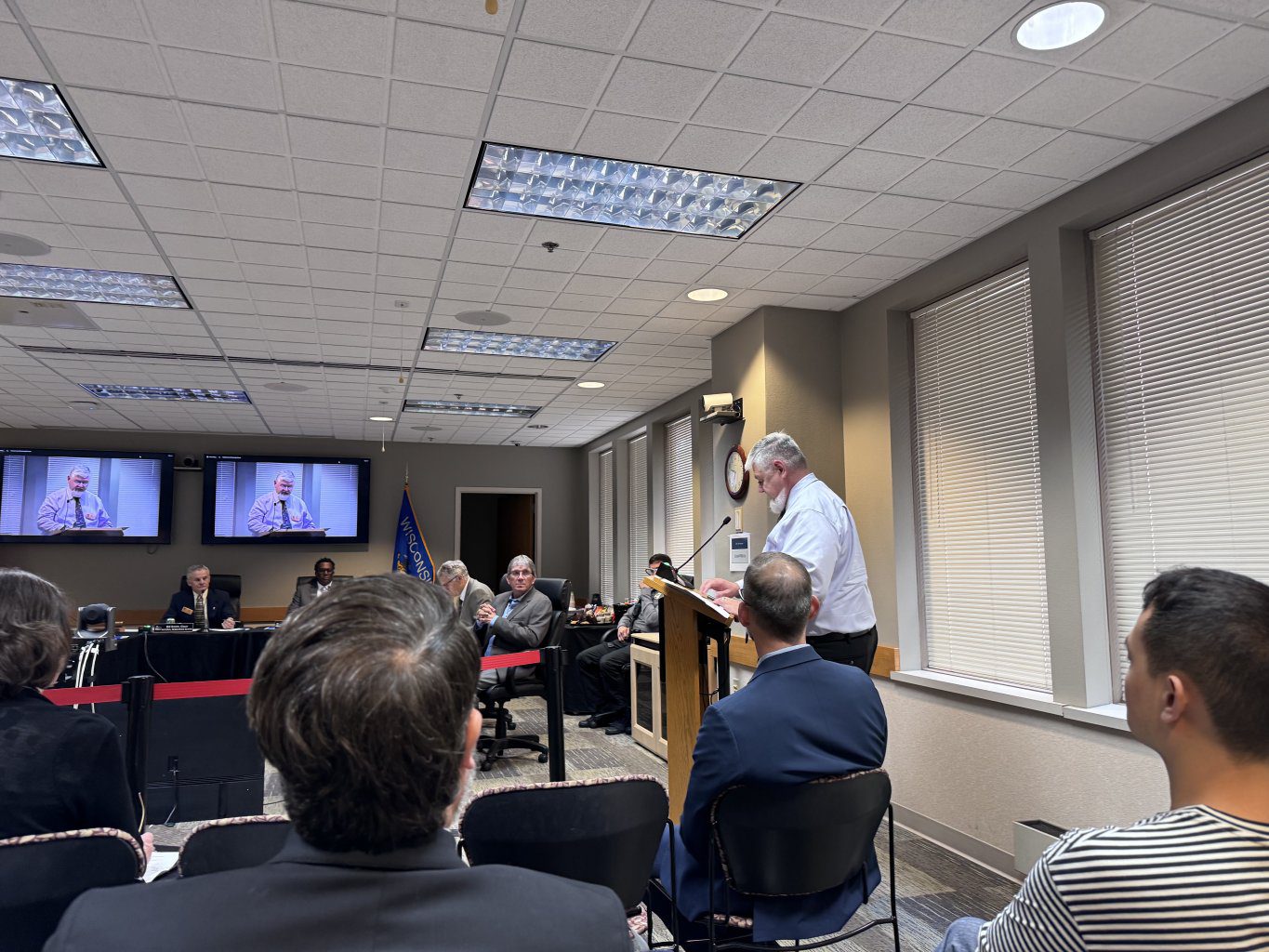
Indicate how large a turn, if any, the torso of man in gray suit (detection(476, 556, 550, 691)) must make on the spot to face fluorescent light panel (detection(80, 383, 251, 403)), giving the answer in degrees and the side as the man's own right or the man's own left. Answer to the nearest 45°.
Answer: approximately 90° to the man's own right

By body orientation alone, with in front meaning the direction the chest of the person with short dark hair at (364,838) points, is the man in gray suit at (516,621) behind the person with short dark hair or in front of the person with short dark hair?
in front

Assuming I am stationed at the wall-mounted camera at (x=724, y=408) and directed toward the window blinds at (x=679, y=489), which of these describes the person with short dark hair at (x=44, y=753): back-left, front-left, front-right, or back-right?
back-left

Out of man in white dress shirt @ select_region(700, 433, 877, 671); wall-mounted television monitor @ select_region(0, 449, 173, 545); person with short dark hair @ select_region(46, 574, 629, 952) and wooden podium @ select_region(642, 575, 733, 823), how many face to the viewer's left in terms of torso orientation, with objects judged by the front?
2

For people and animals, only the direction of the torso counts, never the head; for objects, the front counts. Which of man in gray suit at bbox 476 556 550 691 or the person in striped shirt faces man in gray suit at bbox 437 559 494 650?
the person in striped shirt

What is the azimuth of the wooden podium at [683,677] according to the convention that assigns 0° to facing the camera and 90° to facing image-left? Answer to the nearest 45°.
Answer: approximately 90°

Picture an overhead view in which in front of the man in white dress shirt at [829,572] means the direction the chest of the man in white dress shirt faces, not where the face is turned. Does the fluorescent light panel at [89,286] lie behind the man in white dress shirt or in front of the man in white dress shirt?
in front

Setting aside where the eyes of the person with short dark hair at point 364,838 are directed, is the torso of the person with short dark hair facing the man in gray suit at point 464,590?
yes

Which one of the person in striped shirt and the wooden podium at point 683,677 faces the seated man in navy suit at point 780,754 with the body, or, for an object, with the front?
the person in striped shirt

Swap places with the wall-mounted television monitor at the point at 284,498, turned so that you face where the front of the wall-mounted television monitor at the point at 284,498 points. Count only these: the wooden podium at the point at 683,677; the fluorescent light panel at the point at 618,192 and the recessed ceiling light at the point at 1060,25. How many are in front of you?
3

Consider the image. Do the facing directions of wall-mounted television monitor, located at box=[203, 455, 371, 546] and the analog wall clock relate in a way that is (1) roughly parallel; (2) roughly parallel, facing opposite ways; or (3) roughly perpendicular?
roughly perpendicular

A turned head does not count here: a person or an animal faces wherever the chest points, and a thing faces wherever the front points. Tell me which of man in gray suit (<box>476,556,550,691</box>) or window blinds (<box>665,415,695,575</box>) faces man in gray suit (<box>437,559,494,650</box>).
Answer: the window blinds

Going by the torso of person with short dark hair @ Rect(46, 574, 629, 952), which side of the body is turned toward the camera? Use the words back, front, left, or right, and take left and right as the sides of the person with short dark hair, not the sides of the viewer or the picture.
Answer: back

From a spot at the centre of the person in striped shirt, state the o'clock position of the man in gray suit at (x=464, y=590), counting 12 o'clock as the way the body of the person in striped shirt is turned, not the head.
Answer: The man in gray suit is roughly at 12 o'clock from the person in striped shirt.

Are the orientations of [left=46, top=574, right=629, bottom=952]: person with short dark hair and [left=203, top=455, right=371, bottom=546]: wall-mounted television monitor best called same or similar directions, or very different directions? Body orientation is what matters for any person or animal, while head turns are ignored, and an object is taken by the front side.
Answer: very different directions
